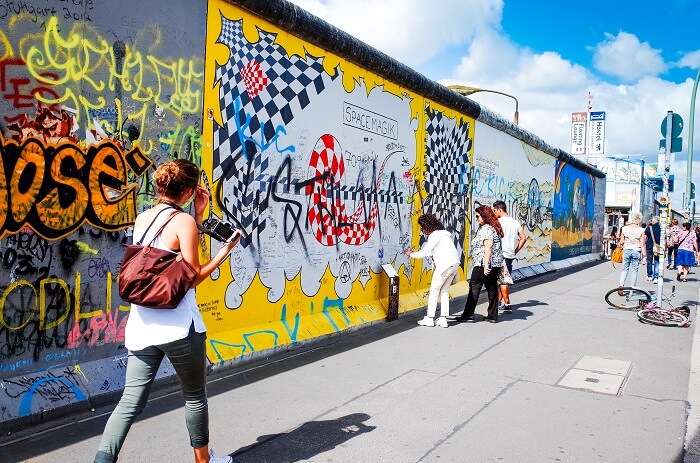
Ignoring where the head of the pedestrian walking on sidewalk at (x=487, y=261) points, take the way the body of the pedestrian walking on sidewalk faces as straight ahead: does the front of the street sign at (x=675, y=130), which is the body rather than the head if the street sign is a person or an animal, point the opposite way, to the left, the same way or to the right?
to the left

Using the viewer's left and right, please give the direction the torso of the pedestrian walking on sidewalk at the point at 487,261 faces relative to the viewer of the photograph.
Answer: facing to the left of the viewer

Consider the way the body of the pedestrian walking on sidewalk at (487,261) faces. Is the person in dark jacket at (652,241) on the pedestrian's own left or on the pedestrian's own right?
on the pedestrian's own right

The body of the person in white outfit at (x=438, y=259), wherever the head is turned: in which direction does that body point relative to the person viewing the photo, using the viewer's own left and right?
facing to the left of the viewer
